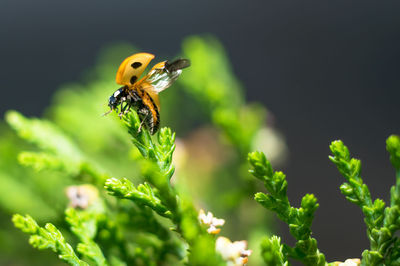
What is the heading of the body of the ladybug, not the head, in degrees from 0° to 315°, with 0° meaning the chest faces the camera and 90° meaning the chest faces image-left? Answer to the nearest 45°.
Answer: approximately 90°
